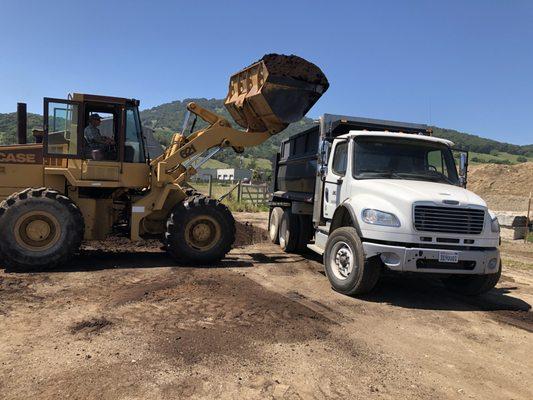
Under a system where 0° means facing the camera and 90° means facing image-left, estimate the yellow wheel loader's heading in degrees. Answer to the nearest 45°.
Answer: approximately 270°

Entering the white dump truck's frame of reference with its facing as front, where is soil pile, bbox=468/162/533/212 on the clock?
The soil pile is roughly at 8 o'clock from the white dump truck.

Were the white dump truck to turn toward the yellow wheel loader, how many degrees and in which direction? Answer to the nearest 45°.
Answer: approximately 135° to its right

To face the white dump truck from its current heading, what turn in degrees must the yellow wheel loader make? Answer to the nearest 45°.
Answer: approximately 45° to its right

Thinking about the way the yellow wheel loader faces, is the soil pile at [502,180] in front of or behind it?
in front

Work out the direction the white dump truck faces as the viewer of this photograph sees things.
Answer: facing the viewer and to the right of the viewer

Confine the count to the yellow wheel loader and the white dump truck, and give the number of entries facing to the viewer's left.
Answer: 0
